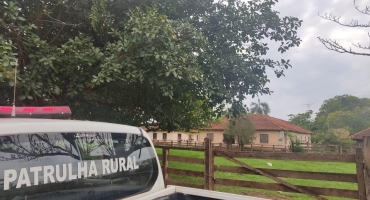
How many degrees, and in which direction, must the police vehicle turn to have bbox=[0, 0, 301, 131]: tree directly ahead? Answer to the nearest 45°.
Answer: approximately 45° to its right

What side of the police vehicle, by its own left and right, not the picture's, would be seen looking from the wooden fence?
right

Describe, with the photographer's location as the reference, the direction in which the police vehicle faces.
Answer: facing away from the viewer and to the left of the viewer
